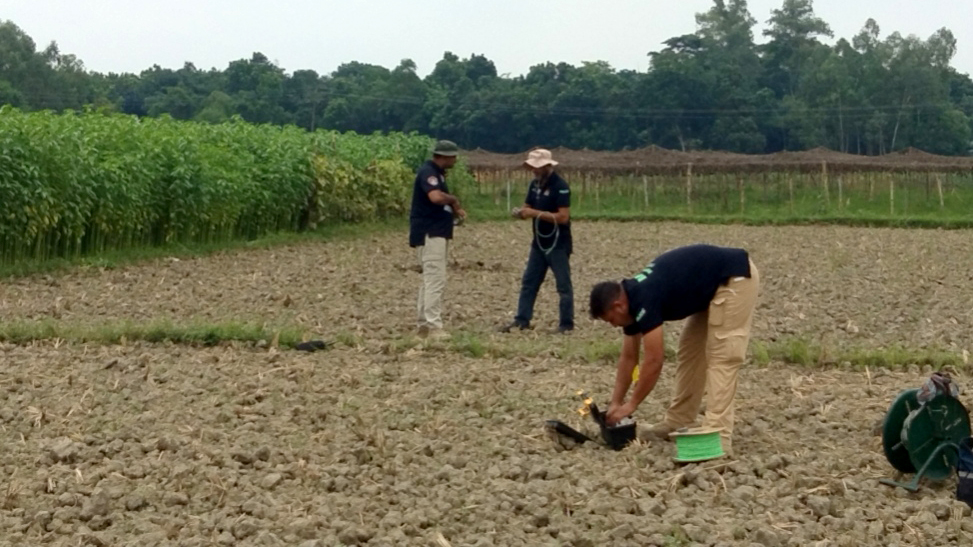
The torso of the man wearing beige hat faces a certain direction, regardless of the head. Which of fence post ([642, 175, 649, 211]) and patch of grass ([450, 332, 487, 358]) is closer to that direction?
the patch of grass

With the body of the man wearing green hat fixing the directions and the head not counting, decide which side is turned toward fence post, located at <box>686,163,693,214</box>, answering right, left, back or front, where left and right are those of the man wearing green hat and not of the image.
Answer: left

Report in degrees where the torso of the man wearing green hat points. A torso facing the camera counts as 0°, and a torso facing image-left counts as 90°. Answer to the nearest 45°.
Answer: approximately 270°

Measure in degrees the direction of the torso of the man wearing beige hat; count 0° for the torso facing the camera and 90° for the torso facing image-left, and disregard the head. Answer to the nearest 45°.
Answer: approximately 45°

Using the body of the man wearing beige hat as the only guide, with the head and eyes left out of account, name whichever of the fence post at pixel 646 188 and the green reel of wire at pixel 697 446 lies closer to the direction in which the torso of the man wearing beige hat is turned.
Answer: the green reel of wire

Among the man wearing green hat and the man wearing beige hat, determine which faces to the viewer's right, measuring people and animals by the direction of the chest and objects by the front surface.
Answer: the man wearing green hat

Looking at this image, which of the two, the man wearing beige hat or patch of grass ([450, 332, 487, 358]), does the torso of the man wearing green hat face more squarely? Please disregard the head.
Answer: the man wearing beige hat

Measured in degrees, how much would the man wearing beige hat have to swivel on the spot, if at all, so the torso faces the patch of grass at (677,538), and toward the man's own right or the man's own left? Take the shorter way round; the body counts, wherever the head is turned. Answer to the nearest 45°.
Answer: approximately 45° to the man's own left

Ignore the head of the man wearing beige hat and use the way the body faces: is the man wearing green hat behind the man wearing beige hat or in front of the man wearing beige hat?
in front

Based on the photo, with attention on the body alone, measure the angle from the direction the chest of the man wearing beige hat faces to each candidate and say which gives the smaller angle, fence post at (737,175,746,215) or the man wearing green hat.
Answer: the man wearing green hat

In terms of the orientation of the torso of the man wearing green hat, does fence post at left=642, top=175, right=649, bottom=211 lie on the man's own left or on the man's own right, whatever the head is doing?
on the man's own left

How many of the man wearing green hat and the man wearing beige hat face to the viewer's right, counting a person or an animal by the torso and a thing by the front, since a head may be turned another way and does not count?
1

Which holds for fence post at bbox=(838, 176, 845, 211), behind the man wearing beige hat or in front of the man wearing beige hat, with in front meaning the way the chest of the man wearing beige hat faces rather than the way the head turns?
behind

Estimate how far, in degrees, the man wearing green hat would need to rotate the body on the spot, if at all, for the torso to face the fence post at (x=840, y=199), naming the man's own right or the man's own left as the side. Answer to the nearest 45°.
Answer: approximately 45° to the man's own left

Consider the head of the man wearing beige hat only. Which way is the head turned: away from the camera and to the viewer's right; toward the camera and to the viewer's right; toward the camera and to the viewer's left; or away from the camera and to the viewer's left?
toward the camera and to the viewer's left
